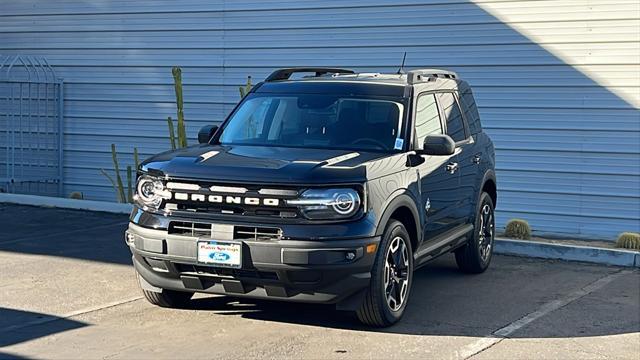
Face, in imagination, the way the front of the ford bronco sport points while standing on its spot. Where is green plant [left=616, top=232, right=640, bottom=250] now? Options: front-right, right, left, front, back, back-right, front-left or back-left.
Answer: back

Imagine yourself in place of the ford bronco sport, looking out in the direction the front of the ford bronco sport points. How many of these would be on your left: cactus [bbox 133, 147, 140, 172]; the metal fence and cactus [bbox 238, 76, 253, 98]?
0

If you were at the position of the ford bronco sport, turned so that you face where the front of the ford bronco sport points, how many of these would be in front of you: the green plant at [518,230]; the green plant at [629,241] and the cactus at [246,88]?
0

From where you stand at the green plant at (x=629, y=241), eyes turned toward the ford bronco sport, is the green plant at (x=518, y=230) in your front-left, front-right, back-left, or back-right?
front-right

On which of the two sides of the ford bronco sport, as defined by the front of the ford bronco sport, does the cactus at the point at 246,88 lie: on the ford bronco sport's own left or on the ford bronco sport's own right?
on the ford bronco sport's own right

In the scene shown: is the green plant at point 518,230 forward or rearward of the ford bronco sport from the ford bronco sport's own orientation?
rearward

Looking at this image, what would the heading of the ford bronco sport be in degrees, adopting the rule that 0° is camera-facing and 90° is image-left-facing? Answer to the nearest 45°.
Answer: approximately 45°

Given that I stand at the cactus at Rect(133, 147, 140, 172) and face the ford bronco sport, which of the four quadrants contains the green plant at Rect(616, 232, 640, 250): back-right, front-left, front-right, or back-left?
front-left

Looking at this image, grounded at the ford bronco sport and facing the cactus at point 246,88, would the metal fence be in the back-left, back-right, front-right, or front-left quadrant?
front-left

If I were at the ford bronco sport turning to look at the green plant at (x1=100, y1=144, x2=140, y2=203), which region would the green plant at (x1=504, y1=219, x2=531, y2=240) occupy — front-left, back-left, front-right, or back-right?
front-right

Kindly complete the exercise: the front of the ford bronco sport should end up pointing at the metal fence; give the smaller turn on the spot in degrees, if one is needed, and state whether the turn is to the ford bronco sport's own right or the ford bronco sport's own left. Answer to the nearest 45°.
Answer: approximately 90° to the ford bronco sport's own right
